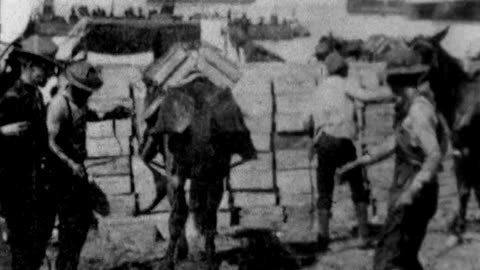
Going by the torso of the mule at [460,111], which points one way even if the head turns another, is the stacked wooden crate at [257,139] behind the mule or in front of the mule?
in front

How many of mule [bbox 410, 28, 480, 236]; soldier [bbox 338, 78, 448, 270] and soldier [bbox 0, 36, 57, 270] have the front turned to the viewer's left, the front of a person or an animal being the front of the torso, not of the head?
2

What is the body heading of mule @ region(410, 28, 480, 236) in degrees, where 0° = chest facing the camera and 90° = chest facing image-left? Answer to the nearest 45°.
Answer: approximately 90°

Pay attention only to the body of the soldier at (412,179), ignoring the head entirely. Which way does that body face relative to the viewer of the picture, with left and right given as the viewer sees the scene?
facing to the left of the viewer

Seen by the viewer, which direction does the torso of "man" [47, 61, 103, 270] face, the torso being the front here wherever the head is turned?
to the viewer's right

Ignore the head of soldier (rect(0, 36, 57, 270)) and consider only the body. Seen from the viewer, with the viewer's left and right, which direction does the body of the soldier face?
facing the viewer and to the right of the viewer

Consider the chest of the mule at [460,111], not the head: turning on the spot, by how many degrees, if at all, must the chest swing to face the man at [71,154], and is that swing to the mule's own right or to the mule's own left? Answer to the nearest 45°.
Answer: approximately 45° to the mule's own left

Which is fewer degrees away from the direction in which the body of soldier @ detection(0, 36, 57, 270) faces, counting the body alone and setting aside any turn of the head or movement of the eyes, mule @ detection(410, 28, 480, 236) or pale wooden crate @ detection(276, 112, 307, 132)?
the mule

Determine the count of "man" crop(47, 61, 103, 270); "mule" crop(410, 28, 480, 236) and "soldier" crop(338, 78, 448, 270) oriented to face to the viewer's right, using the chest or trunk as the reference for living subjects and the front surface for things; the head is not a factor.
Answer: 1

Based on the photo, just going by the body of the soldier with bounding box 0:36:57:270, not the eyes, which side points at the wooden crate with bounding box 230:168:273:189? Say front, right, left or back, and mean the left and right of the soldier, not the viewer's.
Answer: left

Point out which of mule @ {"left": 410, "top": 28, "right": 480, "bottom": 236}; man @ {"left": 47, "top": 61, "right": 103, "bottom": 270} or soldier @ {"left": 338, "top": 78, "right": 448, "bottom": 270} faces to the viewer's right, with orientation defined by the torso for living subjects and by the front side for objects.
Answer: man @ {"left": 47, "top": 61, "right": 103, "bottom": 270}
